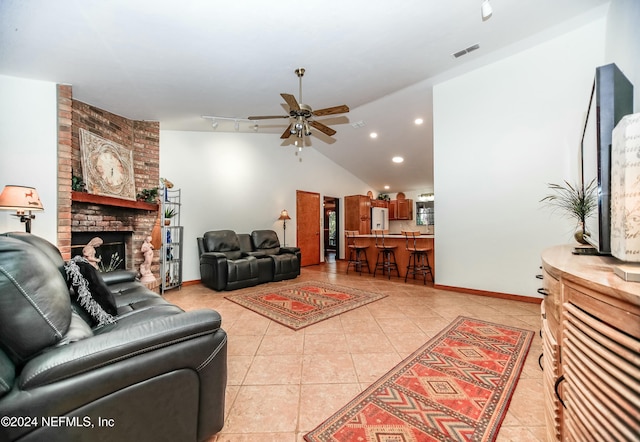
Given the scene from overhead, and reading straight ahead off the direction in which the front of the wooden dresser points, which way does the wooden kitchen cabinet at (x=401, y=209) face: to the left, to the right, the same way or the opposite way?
to the left

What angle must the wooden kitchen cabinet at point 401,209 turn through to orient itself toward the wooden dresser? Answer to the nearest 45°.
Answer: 0° — it already faces it

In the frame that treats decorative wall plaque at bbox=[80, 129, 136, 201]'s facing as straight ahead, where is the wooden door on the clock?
The wooden door is roughly at 10 o'clock from the decorative wall plaque.

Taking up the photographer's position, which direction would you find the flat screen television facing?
facing to the left of the viewer

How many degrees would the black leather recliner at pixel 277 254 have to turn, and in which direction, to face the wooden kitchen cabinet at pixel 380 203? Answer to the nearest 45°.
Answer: approximately 90° to its left

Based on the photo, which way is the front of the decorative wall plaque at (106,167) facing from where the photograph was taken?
facing the viewer and to the right of the viewer

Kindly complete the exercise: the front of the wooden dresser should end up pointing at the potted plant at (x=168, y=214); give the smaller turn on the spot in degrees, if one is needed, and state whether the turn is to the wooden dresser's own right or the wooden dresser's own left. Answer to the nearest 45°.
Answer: approximately 45° to the wooden dresser's own right

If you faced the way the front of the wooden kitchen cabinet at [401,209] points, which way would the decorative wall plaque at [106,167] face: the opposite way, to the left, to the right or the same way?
to the left

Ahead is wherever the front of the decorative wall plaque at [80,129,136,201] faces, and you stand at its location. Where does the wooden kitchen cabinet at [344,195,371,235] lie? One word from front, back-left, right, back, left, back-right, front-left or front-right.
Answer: front-left

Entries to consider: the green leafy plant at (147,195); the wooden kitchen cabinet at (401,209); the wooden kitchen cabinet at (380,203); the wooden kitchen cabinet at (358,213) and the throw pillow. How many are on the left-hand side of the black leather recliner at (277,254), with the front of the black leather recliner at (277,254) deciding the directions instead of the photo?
3

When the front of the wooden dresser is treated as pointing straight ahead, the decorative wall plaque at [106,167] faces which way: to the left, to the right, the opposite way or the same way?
the opposite way
